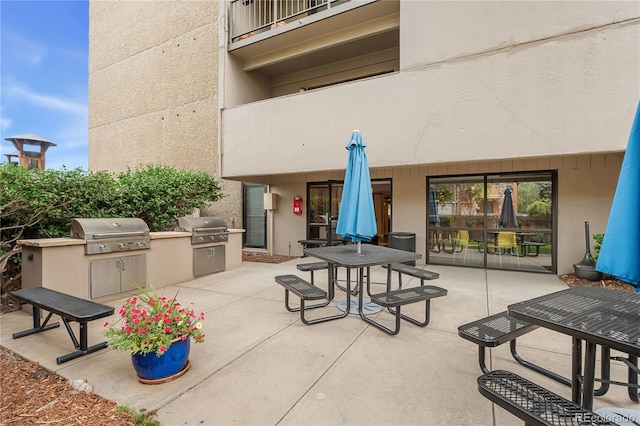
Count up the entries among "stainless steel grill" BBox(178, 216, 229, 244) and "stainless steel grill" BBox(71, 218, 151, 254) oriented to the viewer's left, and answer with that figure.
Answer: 0

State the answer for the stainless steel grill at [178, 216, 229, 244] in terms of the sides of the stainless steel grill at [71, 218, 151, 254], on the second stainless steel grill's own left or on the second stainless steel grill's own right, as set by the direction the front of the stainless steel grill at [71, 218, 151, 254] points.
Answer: on the second stainless steel grill's own left

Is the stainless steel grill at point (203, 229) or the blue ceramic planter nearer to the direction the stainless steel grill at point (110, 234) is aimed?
the blue ceramic planter

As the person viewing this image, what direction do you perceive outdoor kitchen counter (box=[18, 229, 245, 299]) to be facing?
facing the viewer and to the right of the viewer

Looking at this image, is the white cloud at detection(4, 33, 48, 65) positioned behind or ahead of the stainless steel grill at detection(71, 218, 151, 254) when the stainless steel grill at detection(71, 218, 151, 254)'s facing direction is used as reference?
behind

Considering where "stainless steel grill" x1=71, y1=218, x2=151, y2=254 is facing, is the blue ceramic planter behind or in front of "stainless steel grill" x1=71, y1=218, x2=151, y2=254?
in front

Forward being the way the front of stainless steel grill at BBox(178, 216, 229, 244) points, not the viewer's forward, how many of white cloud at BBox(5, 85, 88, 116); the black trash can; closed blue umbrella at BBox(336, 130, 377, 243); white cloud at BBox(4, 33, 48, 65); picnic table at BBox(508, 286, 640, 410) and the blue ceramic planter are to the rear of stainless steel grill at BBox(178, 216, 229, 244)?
2

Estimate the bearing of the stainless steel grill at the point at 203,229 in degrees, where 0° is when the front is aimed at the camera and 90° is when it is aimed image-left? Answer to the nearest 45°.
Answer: approximately 315°

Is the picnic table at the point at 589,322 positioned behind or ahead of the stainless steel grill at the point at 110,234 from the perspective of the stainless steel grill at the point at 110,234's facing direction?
ahead

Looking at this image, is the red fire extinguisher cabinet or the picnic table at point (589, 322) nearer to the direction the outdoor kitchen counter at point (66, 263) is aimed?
the picnic table

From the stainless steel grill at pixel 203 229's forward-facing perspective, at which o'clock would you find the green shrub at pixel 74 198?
The green shrub is roughly at 4 o'clock from the stainless steel grill.

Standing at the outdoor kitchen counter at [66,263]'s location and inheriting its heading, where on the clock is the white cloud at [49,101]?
The white cloud is roughly at 7 o'clock from the outdoor kitchen counter.

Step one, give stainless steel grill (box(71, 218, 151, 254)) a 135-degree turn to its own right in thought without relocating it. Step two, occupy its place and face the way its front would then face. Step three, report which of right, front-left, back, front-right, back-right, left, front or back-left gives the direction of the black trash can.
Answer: back

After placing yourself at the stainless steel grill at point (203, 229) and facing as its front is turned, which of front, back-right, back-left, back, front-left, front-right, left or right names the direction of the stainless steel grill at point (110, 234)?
right
